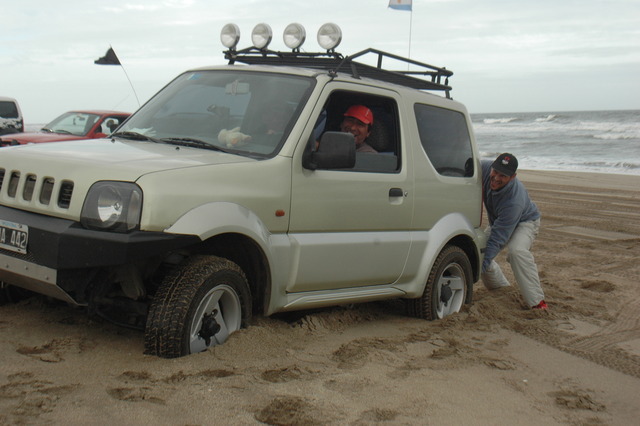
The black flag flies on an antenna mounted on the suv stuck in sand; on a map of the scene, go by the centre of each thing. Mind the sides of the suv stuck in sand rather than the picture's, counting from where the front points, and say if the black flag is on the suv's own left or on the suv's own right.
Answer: on the suv's own right

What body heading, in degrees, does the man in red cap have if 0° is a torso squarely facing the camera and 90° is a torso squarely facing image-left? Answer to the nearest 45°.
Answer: approximately 45°

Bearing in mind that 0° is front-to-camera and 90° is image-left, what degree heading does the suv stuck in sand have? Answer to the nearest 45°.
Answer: approximately 45°

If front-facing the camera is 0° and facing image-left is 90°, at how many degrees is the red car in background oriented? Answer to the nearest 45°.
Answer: approximately 45°

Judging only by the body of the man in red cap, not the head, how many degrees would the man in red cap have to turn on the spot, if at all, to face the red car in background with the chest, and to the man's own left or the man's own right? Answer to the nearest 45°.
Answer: approximately 90° to the man's own right

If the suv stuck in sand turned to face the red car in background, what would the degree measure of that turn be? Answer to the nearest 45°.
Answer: approximately 135° to its right
